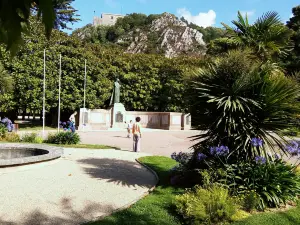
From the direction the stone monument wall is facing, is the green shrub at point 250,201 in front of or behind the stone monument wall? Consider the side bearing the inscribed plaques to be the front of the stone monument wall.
in front

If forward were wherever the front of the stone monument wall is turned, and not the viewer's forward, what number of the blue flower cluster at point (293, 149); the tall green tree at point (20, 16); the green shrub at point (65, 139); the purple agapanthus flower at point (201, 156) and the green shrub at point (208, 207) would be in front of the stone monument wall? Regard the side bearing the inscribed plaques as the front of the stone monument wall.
5

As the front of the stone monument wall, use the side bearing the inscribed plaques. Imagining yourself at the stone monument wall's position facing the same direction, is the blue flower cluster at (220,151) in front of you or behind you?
in front

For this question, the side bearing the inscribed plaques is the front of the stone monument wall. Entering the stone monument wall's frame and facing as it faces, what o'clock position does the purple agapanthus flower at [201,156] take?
The purple agapanthus flower is roughly at 12 o'clock from the stone monument wall.

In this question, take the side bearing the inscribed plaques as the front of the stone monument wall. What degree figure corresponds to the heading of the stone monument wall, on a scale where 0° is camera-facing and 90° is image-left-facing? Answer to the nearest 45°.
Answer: approximately 0°

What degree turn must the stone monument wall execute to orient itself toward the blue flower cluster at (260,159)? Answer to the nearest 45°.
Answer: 0° — it already faces it

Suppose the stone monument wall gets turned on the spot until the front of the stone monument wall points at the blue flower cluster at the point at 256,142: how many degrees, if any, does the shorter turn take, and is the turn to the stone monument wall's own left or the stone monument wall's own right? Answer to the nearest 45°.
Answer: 0° — it already faces it
